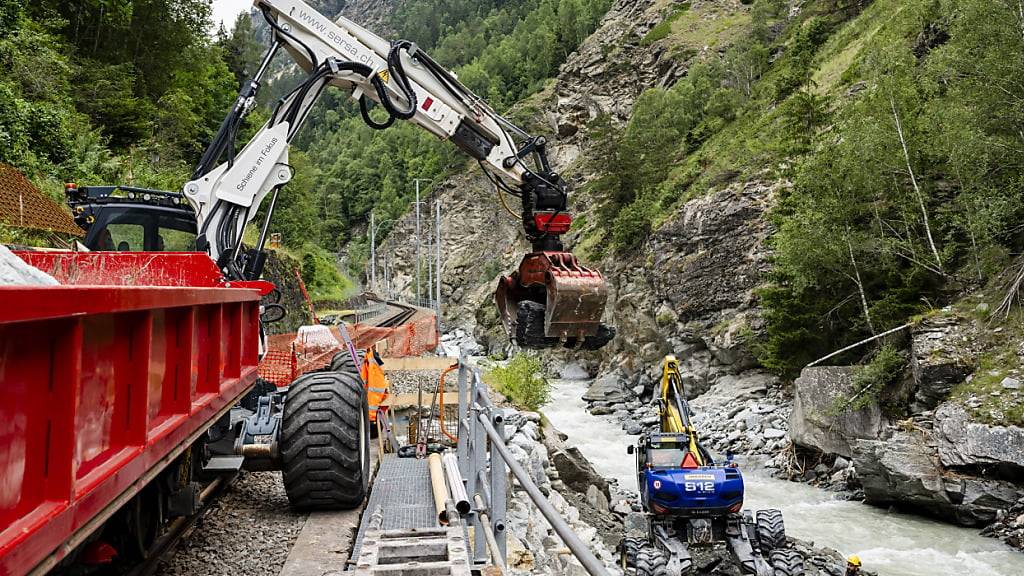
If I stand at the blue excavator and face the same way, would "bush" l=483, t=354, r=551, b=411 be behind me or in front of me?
in front

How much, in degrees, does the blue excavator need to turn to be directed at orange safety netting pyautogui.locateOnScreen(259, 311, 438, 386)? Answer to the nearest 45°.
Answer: approximately 90° to its left

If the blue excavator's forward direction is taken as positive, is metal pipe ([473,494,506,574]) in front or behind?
behind

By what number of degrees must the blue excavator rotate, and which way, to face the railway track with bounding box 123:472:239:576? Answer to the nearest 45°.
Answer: approximately 135° to its left

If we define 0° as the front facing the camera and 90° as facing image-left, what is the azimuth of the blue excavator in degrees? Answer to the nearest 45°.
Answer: approximately 180°

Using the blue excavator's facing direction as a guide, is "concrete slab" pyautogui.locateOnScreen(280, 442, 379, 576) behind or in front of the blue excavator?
behind

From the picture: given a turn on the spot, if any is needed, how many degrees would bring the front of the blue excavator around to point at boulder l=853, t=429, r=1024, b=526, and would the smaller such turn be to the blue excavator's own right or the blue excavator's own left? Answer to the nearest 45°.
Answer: approximately 45° to the blue excavator's own right

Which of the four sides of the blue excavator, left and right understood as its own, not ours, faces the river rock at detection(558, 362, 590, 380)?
front
